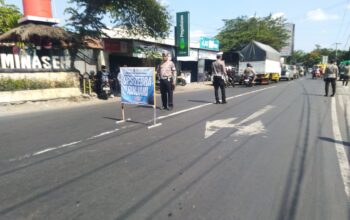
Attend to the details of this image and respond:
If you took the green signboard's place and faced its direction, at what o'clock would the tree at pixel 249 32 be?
The tree is roughly at 7 o'clock from the green signboard.

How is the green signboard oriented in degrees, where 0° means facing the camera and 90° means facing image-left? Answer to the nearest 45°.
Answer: approximately 0°

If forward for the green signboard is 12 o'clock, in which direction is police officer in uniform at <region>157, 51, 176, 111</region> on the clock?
The police officer in uniform is roughly at 12 o'clock from the green signboard.

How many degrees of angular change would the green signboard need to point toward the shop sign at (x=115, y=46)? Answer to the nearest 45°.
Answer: approximately 45° to its right

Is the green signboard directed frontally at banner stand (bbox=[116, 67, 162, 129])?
yes

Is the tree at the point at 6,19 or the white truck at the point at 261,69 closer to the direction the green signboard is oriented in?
the tree

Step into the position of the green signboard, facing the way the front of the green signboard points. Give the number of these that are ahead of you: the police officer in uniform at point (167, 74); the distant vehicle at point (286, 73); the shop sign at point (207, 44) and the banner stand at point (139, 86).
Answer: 2

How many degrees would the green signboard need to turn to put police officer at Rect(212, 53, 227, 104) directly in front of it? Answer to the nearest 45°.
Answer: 0° — it already faces them

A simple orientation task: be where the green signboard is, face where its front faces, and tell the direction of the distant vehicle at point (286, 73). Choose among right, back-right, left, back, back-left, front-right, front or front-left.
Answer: back-left

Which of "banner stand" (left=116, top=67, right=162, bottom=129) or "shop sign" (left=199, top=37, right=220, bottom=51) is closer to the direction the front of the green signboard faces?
the banner stand

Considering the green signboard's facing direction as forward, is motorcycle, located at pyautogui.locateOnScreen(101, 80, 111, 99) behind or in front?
in front

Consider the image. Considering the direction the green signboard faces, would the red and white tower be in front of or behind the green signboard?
in front
